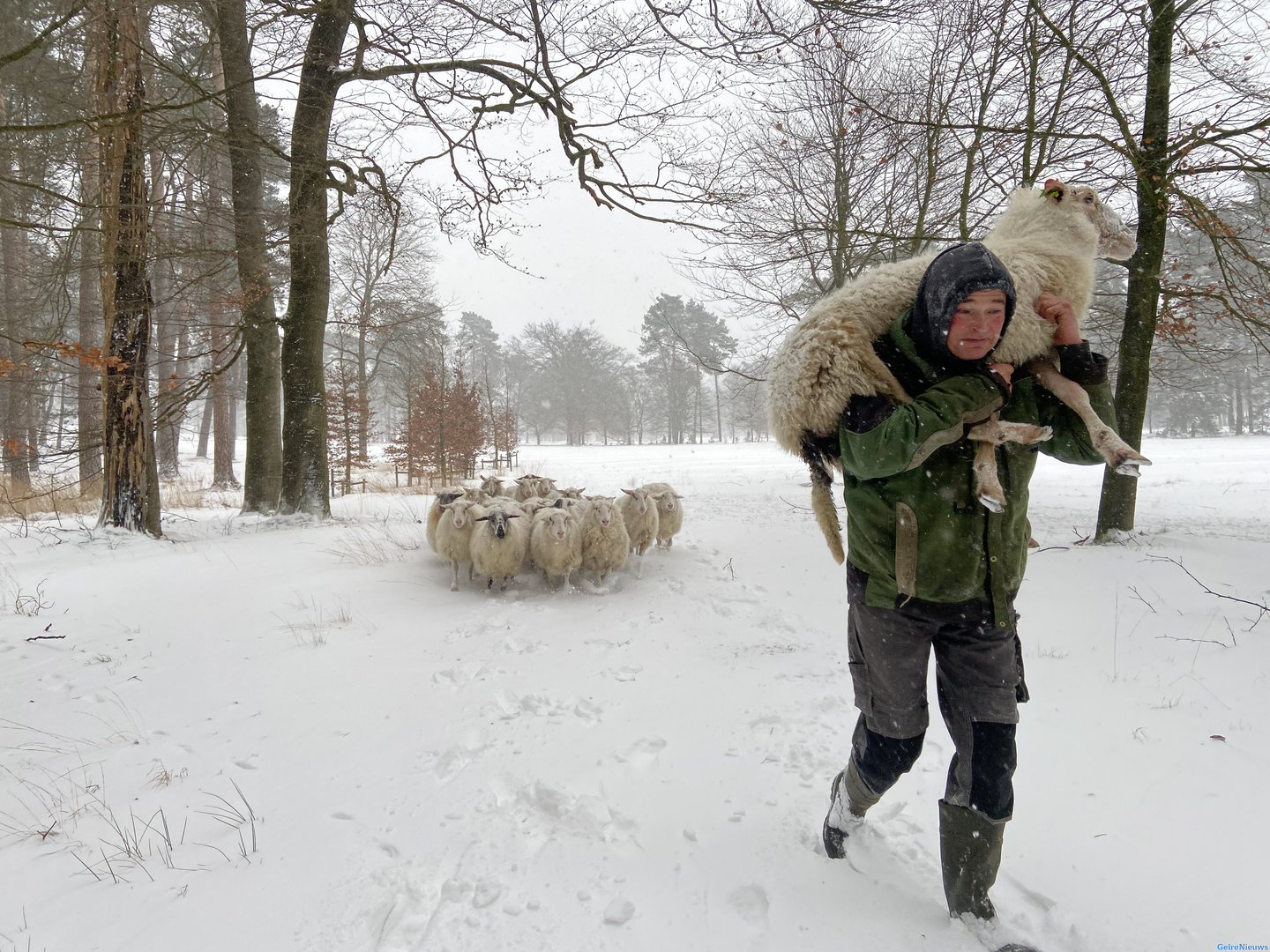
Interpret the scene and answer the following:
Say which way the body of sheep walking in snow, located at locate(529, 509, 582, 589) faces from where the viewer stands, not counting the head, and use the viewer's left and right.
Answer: facing the viewer

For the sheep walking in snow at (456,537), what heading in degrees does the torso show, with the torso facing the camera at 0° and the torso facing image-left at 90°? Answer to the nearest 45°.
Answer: approximately 0°

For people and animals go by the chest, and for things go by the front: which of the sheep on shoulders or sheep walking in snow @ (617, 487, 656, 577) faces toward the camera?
the sheep walking in snow

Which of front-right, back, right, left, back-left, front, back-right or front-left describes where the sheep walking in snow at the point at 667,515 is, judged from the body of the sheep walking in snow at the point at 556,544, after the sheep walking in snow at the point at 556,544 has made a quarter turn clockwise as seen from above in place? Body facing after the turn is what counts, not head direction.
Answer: back-right

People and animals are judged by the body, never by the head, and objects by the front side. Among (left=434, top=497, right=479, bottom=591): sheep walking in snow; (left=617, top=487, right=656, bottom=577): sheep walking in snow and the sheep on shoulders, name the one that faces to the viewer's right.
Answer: the sheep on shoulders

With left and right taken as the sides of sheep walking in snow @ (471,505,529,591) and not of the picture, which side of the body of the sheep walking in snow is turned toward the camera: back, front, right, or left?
front

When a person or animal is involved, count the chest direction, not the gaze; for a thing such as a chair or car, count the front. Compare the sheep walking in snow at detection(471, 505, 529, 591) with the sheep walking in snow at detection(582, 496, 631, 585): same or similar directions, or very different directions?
same or similar directions

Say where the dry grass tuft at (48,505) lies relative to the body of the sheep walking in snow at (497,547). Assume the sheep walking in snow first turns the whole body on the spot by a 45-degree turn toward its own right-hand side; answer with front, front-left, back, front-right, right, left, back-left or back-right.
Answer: right

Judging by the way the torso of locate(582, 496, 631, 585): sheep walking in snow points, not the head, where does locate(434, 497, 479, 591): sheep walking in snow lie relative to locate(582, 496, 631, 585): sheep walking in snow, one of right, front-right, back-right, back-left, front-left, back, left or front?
right

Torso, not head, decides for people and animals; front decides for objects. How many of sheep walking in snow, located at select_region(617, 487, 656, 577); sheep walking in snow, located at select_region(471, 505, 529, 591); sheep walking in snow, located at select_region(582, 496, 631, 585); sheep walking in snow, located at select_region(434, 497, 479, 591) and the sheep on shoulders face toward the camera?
4

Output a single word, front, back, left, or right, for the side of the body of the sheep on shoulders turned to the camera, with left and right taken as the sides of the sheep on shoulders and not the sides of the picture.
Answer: right

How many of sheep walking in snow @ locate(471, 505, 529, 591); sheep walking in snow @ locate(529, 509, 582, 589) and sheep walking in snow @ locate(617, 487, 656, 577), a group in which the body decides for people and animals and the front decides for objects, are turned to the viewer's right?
0

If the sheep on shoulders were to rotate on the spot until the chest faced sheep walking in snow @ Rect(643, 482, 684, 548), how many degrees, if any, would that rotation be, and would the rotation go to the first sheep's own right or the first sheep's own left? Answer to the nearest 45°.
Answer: approximately 135° to the first sheep's own left

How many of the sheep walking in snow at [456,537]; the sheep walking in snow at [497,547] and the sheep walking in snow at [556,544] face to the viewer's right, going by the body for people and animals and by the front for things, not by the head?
0

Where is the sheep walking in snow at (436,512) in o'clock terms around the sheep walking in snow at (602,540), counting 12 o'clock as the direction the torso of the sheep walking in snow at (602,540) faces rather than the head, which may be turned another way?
the sheep walking in snow at (436,512) is roughly at 4 o'clock from the sheep walking in snow at (602,540).

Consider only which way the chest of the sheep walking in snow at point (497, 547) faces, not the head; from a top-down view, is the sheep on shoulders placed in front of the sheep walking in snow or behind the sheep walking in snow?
in front

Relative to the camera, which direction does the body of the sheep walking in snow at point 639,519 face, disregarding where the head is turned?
toward the camera
